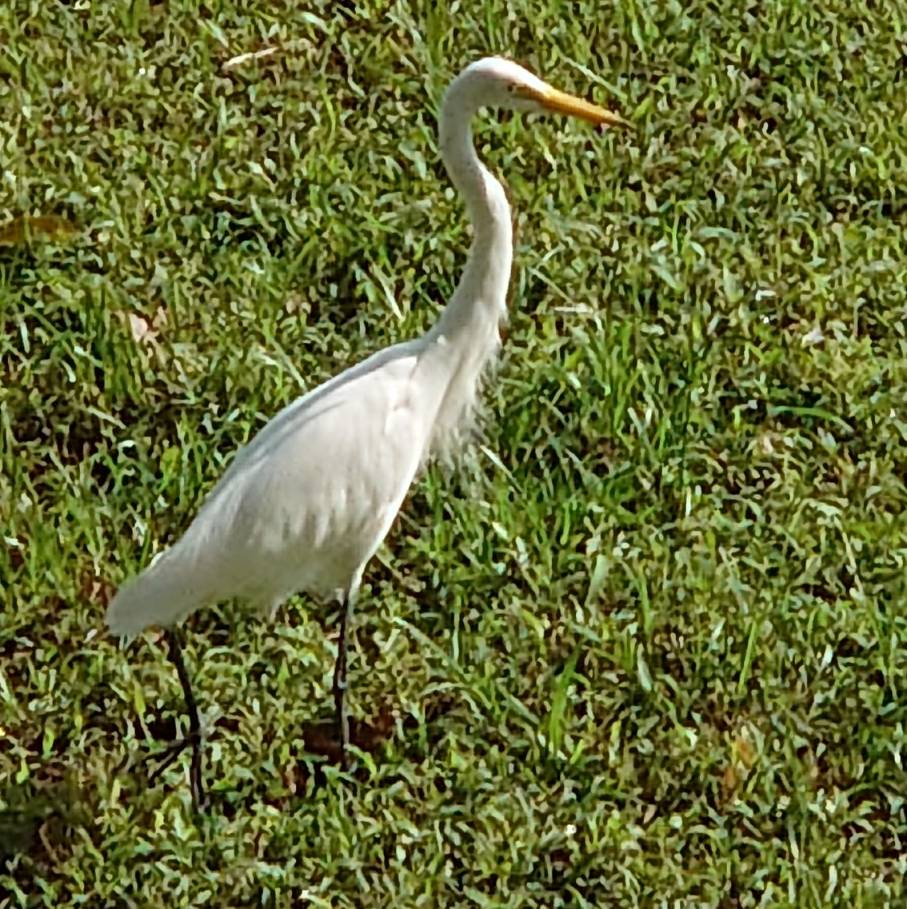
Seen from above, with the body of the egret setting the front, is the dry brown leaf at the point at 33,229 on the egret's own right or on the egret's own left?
on the egret's own left

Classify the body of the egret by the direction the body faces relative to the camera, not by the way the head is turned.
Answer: to the viewer's right
